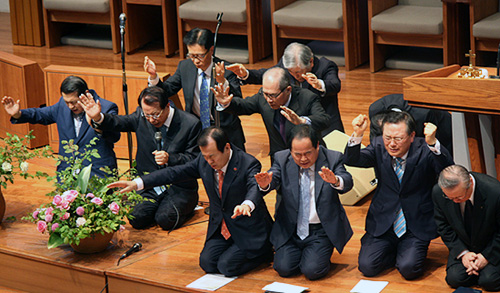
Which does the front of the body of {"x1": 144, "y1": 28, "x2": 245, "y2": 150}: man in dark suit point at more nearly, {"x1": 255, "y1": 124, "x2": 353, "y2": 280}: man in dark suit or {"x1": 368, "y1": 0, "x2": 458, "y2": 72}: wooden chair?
the man in dark suit

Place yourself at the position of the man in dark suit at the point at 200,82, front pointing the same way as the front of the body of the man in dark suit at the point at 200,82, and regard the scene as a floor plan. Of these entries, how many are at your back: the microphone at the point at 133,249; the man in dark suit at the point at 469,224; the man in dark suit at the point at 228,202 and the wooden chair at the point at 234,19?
1

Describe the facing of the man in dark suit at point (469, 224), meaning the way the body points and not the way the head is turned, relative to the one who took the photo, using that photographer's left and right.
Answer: facing the viewer and to the left of the viewer

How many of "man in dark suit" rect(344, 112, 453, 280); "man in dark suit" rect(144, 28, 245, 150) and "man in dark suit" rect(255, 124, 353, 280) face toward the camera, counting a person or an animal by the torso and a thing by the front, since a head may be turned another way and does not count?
3

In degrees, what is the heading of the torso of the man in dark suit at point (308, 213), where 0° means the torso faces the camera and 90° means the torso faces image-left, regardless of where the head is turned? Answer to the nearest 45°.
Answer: approximately 0°

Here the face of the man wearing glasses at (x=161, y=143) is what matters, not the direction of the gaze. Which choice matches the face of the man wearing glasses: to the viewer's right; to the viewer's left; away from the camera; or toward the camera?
toward the camera

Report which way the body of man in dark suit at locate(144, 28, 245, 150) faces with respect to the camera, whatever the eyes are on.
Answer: toward the camera

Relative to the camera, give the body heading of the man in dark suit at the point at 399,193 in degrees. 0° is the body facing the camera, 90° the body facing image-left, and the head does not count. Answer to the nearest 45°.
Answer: approximately 0°

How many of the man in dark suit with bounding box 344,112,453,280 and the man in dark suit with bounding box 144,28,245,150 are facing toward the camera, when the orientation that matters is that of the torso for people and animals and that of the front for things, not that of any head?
2

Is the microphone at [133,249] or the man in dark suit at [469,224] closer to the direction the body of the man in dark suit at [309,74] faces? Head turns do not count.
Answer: the microphone

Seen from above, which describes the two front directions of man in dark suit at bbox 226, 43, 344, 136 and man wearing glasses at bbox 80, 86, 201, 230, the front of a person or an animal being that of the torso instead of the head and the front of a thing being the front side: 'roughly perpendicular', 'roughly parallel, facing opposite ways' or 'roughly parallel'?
roughly parallel

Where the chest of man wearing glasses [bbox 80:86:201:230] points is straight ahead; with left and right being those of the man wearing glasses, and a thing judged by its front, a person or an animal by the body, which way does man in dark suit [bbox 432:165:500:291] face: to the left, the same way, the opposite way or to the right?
the same way

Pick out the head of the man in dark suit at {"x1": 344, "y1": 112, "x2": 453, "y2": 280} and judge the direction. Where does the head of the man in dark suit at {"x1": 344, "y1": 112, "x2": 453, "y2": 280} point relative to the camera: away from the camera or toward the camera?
toward the camera

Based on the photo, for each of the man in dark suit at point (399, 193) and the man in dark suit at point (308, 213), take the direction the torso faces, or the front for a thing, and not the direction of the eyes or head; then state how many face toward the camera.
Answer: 2

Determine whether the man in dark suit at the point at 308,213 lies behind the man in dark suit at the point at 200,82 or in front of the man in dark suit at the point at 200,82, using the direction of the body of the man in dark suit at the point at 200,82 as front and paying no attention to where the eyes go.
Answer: in front

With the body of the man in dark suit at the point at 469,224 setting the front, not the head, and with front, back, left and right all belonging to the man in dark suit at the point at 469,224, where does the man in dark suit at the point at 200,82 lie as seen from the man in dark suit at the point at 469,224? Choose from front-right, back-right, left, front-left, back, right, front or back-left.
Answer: right

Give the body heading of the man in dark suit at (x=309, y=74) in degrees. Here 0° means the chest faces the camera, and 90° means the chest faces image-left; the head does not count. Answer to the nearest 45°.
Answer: approximately 45°

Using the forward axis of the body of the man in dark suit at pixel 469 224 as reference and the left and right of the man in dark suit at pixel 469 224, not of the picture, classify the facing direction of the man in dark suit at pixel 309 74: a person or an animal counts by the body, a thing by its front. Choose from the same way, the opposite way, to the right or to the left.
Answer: the same way

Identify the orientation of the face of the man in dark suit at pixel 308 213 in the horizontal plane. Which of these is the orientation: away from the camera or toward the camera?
toward the camera
